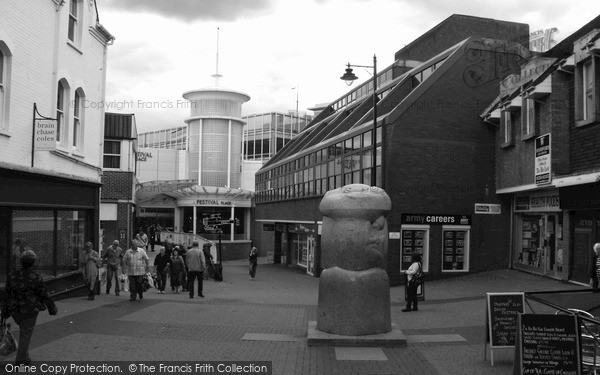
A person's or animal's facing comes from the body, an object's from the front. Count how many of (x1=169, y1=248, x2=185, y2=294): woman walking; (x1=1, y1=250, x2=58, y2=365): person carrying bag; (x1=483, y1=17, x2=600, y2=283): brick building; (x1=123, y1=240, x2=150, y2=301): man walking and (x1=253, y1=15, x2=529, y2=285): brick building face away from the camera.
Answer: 1

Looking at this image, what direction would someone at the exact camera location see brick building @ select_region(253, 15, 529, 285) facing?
facing the viewer and to the left of the viewer

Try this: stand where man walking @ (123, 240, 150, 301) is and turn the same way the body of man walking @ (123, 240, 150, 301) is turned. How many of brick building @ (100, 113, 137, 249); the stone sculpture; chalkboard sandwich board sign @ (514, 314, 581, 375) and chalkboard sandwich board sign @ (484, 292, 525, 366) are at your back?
1

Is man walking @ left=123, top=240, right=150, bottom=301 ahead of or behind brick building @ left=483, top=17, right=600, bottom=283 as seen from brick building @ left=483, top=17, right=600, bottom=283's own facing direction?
ahead

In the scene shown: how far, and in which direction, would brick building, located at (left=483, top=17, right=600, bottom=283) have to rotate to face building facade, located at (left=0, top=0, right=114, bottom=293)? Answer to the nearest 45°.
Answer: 0° — it already faces it

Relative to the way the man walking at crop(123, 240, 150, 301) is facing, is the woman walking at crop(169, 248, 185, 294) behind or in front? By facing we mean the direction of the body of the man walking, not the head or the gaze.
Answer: behind

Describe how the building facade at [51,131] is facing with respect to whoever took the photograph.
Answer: facing the viewer and to the right of the viewer

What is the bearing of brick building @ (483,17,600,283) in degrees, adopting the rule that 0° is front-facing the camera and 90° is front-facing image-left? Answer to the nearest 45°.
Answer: approximately 45°

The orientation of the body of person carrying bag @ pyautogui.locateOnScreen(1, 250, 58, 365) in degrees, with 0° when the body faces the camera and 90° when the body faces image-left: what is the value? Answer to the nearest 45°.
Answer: approximately 180°

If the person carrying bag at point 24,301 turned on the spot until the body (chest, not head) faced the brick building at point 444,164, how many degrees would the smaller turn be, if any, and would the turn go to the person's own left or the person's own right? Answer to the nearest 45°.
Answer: approximately 45° to the person's own right

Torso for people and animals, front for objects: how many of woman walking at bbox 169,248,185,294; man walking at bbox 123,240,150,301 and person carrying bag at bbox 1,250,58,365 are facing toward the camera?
2

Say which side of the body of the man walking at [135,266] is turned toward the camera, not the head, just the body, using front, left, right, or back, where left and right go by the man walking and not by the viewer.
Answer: front

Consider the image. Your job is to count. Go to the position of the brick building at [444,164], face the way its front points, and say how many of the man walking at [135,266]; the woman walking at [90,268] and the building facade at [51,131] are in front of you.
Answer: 3
